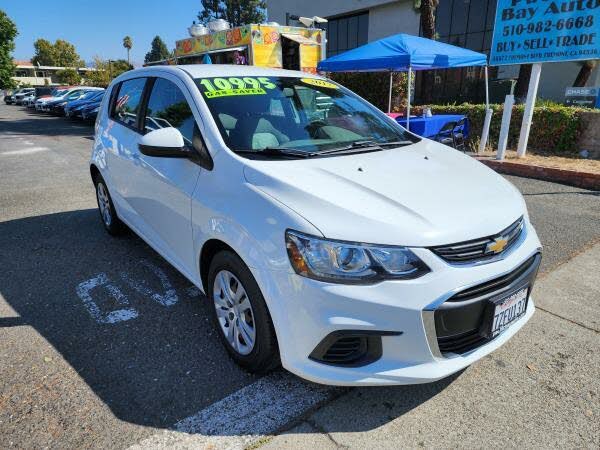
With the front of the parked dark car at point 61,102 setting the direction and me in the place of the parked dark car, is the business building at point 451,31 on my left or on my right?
on my left

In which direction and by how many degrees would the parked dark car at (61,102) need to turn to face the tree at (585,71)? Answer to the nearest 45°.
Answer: approximately 90° to its left

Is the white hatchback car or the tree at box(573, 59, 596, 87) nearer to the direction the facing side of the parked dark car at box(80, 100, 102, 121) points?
the white hatchback car

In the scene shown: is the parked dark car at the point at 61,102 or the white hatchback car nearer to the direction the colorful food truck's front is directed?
the white hatchback car

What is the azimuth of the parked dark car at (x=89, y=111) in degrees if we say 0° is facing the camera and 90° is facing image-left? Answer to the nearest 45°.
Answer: approximately 45°

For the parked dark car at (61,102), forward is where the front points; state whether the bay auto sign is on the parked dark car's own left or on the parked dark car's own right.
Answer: on the parked dark car's own left

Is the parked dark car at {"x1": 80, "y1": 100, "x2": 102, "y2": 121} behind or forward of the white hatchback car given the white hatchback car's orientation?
behind

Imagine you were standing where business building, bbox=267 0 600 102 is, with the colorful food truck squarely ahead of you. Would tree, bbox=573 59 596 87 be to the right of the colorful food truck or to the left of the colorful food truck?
left

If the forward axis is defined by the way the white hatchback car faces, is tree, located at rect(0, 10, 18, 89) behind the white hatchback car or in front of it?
behind

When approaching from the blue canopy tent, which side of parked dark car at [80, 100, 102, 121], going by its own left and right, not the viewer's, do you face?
left

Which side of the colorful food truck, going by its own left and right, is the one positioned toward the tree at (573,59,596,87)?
left
